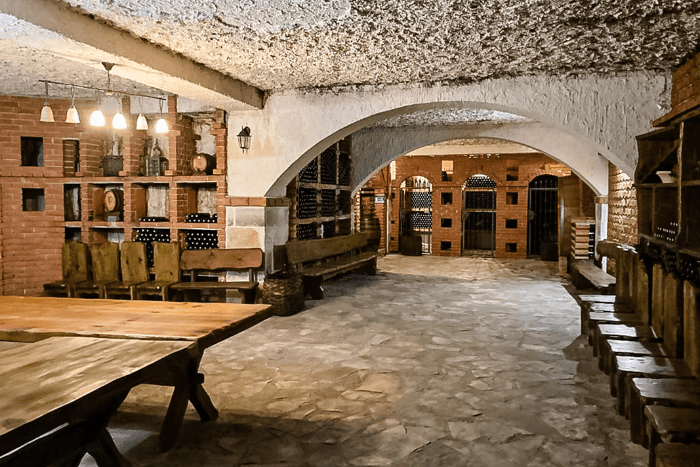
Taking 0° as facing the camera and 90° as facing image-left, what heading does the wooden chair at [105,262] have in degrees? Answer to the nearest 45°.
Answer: approximately 45°

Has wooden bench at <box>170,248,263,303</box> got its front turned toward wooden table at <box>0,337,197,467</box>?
yes

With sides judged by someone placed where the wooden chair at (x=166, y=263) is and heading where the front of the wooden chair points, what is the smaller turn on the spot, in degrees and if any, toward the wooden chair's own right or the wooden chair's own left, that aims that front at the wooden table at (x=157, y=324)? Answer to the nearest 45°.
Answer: approximately 45° to the wooden chair's own left

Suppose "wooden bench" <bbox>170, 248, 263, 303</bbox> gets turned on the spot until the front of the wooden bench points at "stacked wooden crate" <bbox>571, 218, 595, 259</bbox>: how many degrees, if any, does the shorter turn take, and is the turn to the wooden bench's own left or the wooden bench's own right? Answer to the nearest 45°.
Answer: approximately 90° to the wooden bench's own left

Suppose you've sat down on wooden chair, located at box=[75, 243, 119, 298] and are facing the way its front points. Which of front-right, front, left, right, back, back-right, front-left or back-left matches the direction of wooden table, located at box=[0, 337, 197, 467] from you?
front-left

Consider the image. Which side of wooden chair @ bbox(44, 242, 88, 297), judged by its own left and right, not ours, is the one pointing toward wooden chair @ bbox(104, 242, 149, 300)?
left

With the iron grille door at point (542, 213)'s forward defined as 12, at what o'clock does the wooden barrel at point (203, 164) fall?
The wooden barrel is roughly at 1 o'clock from the iron grille door.

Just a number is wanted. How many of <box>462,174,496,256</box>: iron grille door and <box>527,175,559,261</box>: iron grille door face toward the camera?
2

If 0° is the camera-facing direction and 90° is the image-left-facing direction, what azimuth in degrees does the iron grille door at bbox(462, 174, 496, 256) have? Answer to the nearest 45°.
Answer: approximately 0°

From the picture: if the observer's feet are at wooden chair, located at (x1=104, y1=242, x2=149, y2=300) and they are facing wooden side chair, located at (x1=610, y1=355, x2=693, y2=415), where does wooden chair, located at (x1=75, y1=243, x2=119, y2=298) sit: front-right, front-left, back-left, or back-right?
back-right

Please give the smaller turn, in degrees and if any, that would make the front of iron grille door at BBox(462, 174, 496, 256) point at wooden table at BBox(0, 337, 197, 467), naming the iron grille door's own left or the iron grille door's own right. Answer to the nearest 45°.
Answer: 0° — it already faces it

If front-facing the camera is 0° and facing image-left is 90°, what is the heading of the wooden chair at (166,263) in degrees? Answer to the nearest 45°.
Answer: approximately 45°
